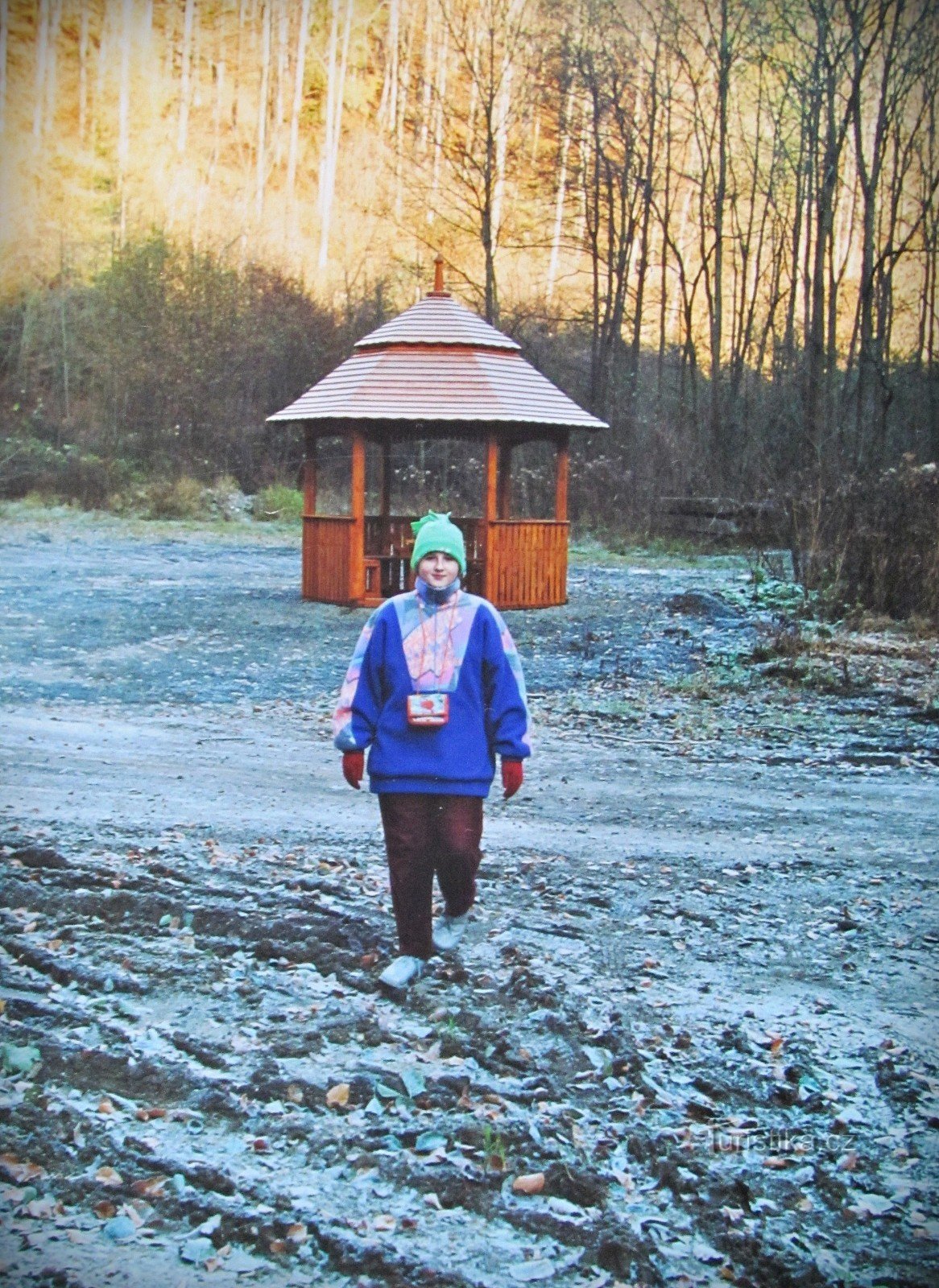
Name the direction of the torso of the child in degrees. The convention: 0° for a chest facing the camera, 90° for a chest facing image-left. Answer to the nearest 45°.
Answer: approximately 0°

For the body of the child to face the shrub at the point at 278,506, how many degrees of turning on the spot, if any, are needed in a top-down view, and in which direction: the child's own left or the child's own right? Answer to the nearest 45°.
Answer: approximately 180°

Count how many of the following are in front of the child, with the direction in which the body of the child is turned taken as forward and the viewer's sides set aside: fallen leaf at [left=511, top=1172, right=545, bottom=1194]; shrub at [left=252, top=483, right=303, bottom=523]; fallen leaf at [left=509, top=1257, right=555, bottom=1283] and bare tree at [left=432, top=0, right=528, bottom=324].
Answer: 2

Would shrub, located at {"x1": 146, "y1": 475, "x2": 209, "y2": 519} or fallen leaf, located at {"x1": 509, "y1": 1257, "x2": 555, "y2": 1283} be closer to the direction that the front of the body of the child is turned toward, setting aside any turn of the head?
the fallen leaf

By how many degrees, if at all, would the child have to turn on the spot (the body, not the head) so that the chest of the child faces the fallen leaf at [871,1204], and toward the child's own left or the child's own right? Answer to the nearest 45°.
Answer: approximately 45° to the child's own left

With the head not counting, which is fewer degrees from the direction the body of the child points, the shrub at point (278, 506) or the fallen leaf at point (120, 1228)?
the fallen leaf

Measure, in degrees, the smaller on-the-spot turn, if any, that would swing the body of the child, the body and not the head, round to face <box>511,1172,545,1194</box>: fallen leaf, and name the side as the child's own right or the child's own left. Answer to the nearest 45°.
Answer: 0° — they already face it
